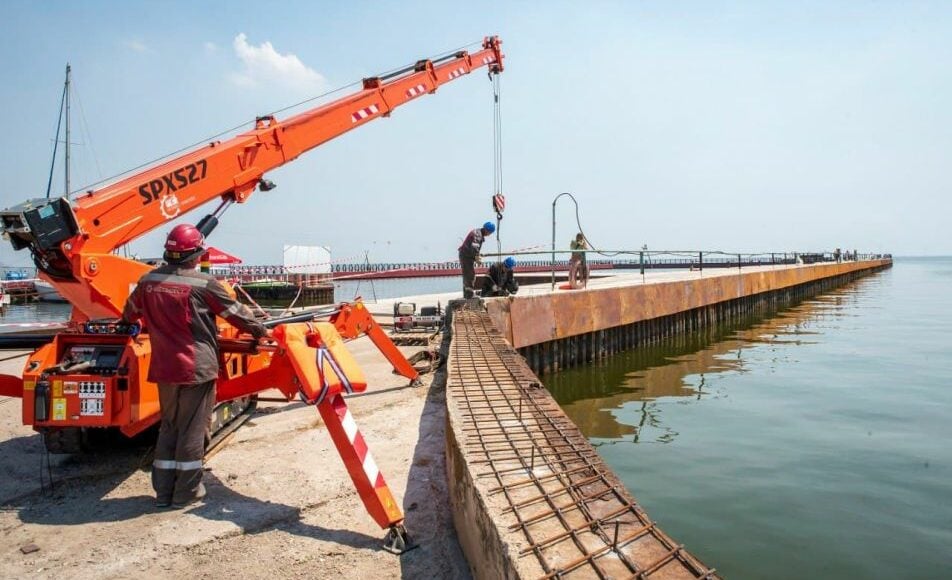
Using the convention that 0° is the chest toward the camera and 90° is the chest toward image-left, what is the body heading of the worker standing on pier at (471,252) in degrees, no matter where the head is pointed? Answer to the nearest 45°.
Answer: approximately 270°

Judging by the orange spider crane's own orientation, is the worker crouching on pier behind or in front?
in front

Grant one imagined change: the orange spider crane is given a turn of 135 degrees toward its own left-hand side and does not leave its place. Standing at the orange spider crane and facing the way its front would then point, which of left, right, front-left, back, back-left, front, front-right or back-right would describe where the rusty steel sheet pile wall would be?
back-right

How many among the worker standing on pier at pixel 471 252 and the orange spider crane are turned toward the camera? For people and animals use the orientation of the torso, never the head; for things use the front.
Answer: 0

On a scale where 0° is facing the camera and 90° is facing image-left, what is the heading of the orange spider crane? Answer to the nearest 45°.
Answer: approximately 225°

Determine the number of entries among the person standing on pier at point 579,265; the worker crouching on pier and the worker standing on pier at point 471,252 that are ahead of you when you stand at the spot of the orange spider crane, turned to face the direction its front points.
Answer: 3

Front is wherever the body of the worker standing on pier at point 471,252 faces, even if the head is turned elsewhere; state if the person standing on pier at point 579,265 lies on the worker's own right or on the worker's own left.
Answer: on the worker's own left

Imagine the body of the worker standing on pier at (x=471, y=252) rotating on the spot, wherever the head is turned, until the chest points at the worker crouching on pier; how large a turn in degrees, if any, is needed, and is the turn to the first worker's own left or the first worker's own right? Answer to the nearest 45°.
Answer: approximately 45° to the first worker's own left

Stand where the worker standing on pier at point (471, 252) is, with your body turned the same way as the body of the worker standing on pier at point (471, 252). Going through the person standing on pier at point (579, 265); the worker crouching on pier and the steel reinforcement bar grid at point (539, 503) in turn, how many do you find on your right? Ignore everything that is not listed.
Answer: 1

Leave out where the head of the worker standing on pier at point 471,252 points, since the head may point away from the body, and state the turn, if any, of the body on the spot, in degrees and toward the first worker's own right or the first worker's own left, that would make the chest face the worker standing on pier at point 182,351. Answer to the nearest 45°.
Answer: approximately 90° to the first worker's own right

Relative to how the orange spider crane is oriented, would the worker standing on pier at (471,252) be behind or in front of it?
in front
